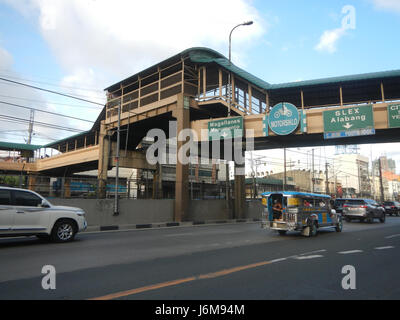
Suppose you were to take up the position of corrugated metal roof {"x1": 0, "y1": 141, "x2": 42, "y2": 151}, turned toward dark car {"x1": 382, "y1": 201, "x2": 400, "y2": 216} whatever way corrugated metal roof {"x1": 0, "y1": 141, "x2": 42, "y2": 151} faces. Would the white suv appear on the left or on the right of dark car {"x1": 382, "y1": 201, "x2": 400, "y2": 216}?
right

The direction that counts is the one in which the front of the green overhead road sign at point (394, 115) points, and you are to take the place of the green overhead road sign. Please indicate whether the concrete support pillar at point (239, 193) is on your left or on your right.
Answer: on your right

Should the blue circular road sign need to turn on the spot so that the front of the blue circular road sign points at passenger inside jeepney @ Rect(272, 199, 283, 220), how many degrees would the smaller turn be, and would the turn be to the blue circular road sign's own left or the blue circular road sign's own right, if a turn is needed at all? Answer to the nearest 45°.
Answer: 0° — it already faces them

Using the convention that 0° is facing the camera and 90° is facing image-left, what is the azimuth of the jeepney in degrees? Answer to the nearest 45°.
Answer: approximately 225°

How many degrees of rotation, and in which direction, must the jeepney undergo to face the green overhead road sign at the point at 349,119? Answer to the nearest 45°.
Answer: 0° — it already faces it

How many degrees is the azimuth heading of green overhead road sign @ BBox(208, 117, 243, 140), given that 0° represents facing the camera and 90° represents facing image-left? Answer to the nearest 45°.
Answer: approximately 0°

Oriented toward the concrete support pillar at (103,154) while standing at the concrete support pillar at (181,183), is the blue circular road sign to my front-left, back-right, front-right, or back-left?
back-right

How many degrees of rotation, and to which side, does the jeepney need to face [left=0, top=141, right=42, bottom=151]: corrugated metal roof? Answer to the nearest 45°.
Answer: approximately 90° to its left
